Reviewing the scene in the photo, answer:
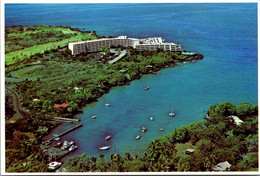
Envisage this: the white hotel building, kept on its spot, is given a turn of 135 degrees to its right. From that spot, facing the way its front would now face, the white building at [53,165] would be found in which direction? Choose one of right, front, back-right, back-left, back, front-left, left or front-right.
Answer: back-left

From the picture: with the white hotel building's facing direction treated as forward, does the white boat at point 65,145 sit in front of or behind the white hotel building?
in front

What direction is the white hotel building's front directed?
toward the camera

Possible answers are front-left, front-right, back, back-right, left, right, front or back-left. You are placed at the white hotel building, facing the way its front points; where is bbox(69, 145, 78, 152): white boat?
front

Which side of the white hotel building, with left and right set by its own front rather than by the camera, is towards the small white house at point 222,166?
front
